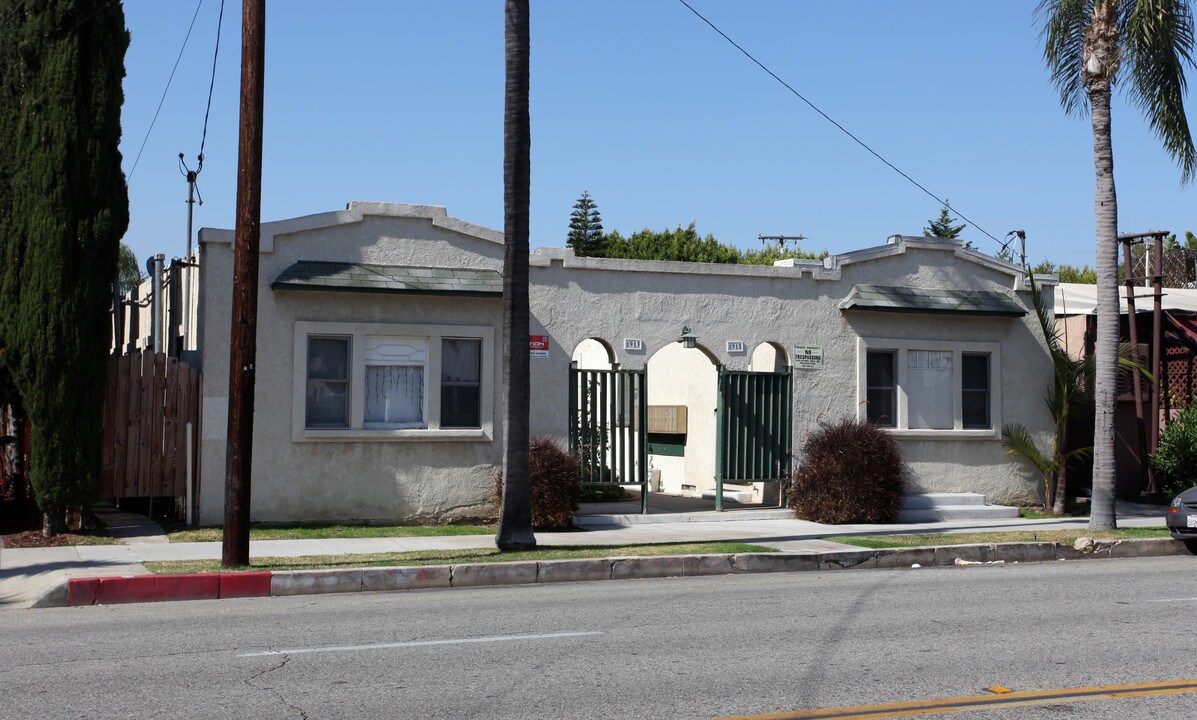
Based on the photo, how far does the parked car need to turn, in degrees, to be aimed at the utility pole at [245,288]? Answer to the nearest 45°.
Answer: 0° — it already faces it

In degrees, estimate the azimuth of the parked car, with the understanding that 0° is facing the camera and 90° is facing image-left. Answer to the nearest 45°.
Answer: approximately 45°

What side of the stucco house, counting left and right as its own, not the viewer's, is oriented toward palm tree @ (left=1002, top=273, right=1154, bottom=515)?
left

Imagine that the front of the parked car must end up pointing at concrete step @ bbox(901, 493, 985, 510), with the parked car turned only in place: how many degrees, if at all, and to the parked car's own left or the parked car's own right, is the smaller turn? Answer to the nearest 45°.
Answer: approximately 90° to the parked car's own right

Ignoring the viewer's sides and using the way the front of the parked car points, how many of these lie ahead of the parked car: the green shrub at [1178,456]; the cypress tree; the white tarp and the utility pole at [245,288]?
2

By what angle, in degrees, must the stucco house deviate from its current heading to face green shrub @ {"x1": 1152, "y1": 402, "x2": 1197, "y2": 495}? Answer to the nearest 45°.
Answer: approximately 90° to its left

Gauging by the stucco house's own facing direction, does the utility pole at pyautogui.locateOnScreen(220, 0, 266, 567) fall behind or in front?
in front

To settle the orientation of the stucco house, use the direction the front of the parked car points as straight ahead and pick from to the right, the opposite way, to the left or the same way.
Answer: to the left

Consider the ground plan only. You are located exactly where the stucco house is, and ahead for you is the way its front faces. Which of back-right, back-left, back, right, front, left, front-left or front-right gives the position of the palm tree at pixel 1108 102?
left

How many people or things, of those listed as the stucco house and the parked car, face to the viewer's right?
0

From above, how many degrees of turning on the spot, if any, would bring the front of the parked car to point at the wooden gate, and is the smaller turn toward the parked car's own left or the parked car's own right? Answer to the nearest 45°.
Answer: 0° — it already faces it

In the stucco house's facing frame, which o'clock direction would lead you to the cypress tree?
The cypress tree is roughly at 2 o'clock from the stucco house.

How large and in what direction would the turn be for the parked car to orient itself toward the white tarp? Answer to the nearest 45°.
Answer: approximately 135° to its right
